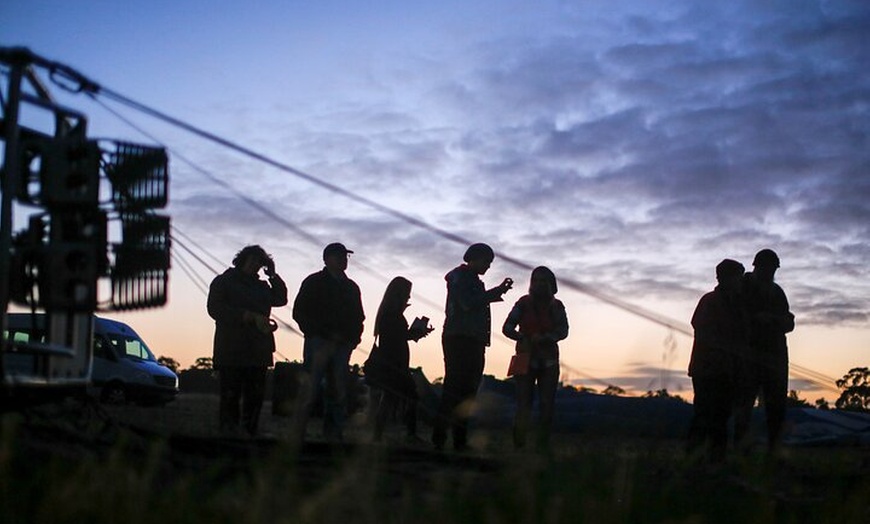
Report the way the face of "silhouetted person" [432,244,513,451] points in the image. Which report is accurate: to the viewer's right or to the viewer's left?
to the viewer's right

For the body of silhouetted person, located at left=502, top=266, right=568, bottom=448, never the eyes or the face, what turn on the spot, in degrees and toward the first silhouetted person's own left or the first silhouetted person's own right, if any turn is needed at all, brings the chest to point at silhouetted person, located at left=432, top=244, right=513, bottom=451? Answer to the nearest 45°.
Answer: approximately 45° to the first silhouetted person's own right

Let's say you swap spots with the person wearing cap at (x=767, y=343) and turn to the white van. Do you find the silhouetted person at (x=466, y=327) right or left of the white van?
left

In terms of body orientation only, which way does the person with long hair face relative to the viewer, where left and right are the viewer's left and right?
facing to the right of the viewer

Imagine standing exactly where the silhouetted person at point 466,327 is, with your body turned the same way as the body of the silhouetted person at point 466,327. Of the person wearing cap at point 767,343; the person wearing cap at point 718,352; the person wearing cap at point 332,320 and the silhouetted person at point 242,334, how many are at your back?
2

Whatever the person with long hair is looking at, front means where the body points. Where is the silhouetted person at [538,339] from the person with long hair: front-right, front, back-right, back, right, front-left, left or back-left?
front-right

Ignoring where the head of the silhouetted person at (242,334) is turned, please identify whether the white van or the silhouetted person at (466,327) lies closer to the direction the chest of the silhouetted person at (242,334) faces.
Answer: the silhouetted person

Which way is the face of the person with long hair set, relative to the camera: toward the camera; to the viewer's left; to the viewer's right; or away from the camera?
to the viewer's right

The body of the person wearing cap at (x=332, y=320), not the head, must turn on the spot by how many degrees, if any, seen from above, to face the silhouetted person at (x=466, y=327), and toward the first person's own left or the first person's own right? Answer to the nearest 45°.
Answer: approximately 45° to the first person's own left

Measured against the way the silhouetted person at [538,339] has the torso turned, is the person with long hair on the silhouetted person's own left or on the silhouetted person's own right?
on the silhouetted person's own right

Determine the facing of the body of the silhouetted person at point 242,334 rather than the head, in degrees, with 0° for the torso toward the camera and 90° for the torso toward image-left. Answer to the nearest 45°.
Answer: approximately 315°

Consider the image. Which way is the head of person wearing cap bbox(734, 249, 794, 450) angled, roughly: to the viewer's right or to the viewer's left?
to the viewer's left

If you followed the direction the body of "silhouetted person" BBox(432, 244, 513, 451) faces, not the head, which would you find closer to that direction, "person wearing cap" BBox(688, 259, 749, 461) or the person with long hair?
the person wearing cap

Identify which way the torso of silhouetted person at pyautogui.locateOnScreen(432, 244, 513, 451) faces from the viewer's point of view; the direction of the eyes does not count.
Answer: to the viewer's right
